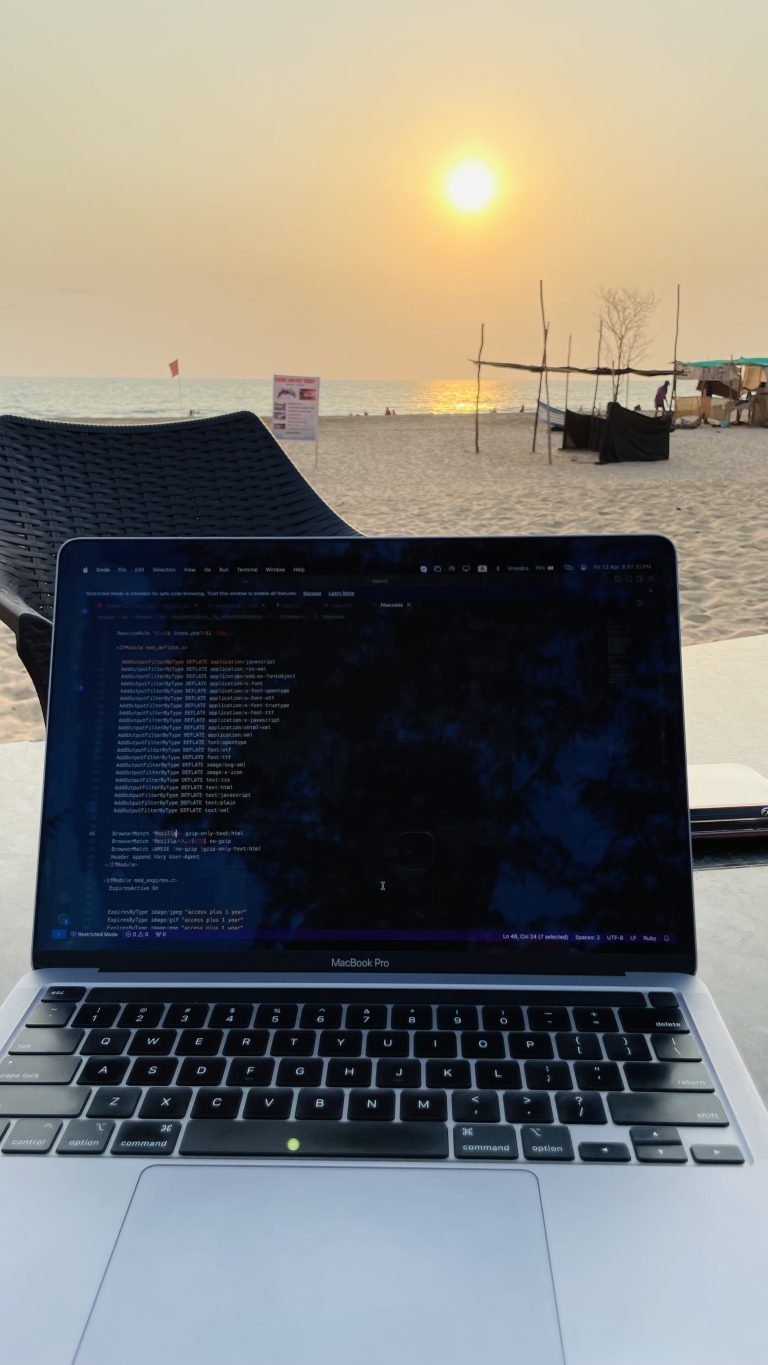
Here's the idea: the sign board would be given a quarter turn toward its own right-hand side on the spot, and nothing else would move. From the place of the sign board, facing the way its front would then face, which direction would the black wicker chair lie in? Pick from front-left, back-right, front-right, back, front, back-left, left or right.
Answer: left

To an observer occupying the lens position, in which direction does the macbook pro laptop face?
facing the viewer

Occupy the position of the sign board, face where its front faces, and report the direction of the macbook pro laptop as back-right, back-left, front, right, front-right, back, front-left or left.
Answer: front

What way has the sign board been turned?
toward the camera

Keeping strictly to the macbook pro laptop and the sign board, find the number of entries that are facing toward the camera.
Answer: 2

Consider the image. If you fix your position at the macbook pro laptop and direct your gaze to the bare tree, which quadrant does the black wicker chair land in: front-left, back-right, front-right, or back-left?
front-left

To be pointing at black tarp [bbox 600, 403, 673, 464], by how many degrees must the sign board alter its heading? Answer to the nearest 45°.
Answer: approximately 135° to its left
